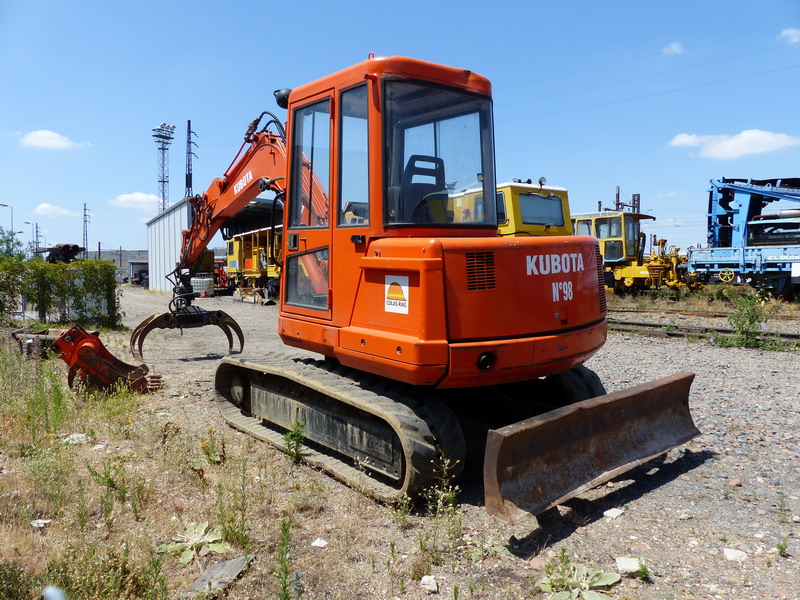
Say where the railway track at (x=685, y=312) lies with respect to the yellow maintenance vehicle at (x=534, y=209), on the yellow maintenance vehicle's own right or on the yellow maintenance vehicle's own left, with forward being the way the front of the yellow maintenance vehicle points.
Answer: on the yellow maintenance vehicle's own left

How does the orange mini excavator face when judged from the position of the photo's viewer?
facing away from the viewer and to the left of the viewer

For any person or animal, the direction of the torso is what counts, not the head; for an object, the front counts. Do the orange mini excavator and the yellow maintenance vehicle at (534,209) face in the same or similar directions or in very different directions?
very different directions

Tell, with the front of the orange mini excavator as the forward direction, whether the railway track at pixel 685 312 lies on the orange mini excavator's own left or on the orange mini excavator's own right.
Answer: on the orange mini excavator's own right
